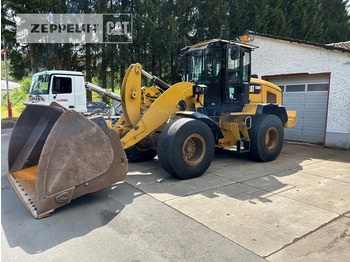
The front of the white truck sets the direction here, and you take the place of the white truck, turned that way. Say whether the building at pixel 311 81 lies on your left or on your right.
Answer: on your left

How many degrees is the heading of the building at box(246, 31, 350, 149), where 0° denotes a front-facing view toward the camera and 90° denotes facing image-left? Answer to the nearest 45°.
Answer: approximately 45°

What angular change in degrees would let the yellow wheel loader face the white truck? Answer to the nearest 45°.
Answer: approximately 90° to its right

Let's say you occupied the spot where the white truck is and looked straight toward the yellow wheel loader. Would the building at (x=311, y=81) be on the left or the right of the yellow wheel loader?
left

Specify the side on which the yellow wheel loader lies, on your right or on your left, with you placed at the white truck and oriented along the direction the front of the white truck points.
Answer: on your left

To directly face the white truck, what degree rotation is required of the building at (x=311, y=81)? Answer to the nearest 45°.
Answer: approximately 45° to its right

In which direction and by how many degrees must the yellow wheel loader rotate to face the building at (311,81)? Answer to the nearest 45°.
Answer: approximately 180°

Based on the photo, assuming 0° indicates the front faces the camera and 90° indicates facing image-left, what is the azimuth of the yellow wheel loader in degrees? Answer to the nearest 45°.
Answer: approximately 45°

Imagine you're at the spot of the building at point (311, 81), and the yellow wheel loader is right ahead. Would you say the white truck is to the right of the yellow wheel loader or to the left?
right

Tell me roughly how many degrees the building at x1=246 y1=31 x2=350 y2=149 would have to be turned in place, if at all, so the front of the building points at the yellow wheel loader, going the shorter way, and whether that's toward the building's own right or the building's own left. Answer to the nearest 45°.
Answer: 0° — it already faces it
